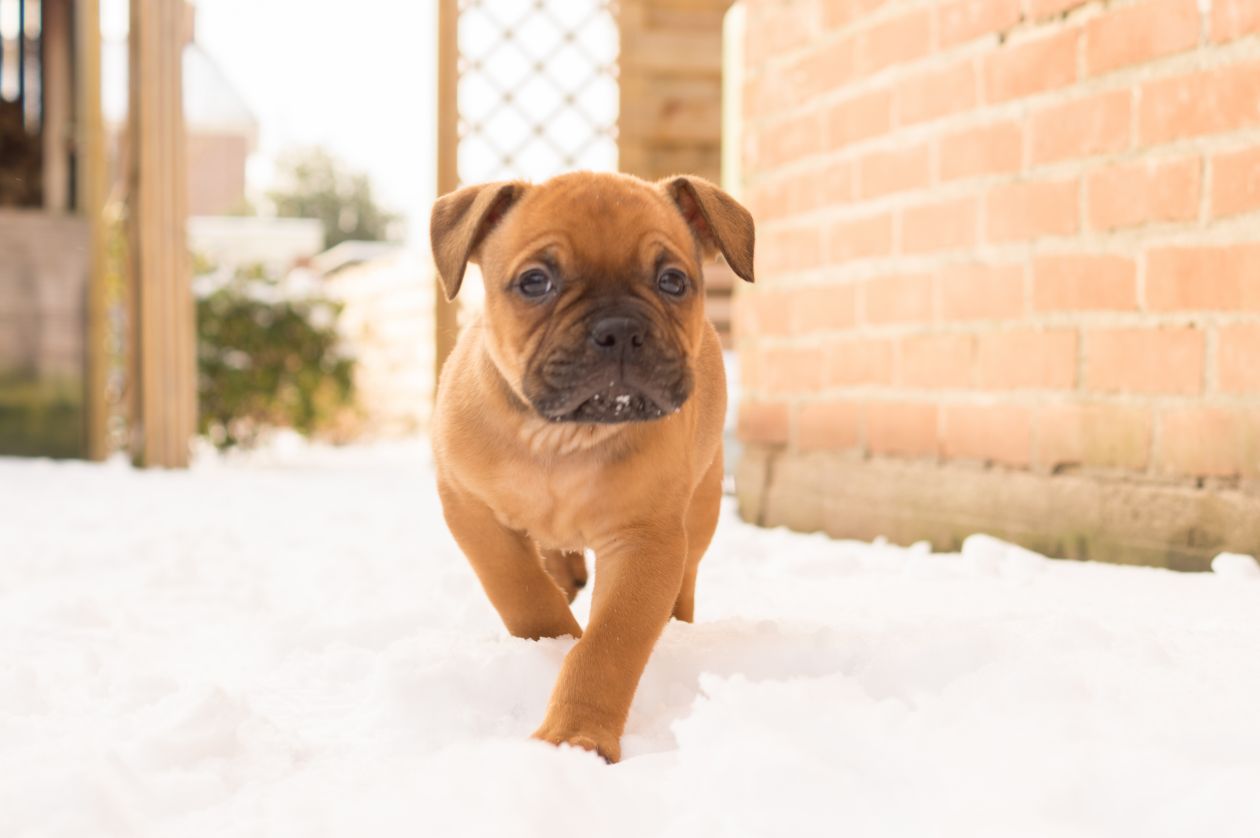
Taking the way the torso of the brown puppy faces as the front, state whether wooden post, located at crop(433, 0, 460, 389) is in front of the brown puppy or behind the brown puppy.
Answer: behind

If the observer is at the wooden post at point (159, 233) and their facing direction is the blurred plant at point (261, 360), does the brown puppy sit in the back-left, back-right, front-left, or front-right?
back-right

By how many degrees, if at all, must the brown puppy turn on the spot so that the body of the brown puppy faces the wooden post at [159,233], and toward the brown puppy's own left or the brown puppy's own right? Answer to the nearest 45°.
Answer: approximately 135° to the brown puppy's own right

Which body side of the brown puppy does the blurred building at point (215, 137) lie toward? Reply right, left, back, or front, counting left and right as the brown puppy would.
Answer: back

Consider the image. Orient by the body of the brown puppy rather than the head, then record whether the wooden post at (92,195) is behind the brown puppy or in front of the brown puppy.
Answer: behind

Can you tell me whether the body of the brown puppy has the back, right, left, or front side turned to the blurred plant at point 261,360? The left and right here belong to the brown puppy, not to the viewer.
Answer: back

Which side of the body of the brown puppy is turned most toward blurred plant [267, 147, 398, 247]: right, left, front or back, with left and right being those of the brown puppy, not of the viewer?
back

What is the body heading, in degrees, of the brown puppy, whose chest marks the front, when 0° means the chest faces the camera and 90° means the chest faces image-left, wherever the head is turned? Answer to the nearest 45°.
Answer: approximately 0°
